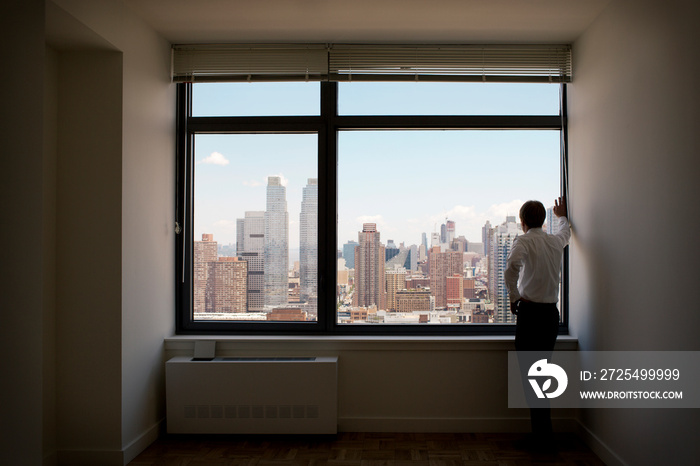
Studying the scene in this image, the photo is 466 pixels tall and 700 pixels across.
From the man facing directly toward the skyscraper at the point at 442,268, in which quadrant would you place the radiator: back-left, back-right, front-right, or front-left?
front-left

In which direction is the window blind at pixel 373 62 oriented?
toward the camera

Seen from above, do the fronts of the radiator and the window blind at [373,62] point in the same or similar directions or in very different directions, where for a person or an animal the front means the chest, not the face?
same or similar directions

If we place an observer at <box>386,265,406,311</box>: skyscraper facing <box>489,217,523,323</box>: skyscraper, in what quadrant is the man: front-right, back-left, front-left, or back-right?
front-right

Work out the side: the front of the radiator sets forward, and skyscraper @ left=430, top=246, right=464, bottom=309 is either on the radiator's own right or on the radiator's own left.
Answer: on the radiator's own left

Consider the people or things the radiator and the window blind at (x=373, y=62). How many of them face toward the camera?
2
